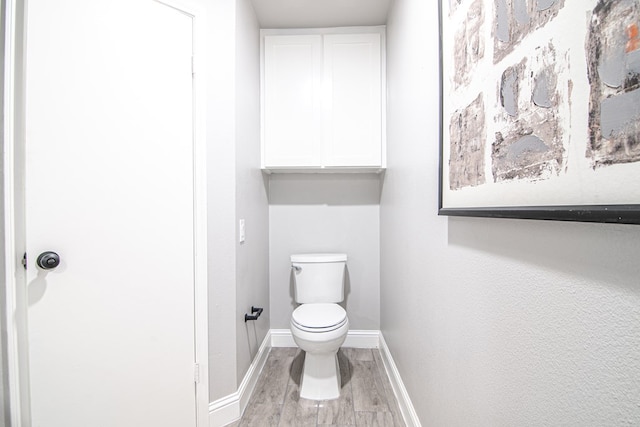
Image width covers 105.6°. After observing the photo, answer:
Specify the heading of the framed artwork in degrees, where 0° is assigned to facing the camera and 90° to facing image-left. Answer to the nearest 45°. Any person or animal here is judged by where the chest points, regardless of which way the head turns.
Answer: approximately 45°

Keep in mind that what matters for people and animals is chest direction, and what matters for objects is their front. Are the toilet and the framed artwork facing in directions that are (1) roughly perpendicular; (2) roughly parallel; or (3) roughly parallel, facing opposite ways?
roughly perpendicular

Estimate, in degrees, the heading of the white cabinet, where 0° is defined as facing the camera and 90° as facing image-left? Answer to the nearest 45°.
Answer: approximately 0°

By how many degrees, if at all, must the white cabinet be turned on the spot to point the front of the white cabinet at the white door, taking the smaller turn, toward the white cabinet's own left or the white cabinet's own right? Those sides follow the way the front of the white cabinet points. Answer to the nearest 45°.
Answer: approximately 45° to the white cabinet's own right

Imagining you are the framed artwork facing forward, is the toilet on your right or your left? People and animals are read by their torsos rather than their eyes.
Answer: on your right

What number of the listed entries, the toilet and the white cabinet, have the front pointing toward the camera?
2
